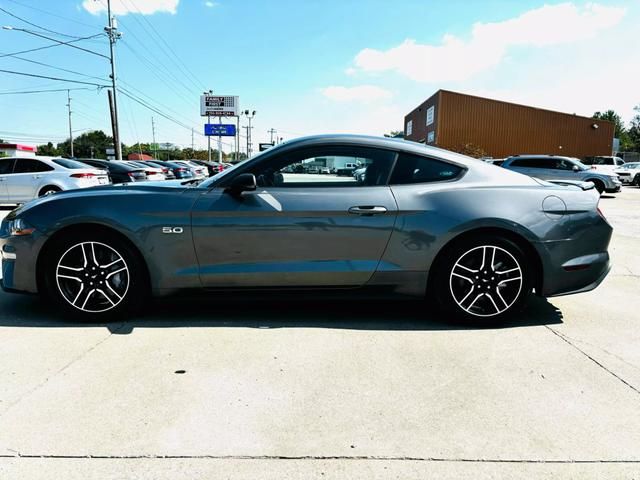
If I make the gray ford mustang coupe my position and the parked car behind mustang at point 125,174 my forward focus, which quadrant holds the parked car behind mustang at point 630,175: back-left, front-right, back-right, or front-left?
front-right

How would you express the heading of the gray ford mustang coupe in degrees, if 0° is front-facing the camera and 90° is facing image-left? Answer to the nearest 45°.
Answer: approximately 90°

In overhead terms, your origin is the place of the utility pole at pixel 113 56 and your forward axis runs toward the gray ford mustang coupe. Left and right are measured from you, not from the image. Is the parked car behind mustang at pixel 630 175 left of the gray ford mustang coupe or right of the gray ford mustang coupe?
left

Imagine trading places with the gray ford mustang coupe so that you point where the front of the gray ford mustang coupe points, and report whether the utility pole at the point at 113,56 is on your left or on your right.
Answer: on your right

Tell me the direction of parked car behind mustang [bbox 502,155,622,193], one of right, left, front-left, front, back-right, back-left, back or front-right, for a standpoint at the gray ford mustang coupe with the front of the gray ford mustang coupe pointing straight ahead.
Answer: back-right

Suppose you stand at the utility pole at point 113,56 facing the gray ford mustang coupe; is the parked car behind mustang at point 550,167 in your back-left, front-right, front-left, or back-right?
front-left

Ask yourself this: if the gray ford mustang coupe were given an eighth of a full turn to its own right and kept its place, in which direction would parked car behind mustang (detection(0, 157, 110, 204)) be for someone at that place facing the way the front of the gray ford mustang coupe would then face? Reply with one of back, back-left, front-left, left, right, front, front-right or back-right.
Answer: front

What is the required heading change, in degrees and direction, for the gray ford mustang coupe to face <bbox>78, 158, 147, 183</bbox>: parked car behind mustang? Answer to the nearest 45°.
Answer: approximately 45° to its right

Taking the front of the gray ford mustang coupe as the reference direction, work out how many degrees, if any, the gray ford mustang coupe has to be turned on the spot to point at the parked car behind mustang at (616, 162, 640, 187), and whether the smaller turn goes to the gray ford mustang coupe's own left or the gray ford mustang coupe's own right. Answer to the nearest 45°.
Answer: approximately 135° to the gray ford mustang coupe's own right
